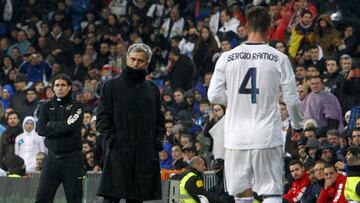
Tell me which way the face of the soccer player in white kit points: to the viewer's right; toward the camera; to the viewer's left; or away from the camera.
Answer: away from the camera

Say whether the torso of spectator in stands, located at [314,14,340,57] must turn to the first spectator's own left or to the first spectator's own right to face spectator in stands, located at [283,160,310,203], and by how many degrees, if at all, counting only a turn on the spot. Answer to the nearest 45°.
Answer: approximately 45° to the first spectator's own left

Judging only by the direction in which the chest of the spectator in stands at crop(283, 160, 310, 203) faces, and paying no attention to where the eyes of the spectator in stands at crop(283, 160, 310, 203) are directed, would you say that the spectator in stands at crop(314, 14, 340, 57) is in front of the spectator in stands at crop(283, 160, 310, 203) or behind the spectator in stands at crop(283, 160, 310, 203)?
behind

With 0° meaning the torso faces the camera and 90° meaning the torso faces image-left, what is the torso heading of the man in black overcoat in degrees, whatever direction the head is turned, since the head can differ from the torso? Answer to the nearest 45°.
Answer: approximately 0°

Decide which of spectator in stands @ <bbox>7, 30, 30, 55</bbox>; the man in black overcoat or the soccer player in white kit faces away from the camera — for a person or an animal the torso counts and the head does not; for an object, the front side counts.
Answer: the soccer player in white kit

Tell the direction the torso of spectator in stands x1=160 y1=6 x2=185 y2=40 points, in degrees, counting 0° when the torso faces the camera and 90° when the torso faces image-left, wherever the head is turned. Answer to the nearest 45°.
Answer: approximately 0°

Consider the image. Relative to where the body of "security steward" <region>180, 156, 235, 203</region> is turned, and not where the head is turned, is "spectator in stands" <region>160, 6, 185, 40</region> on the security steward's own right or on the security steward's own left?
on the security steward's own left
